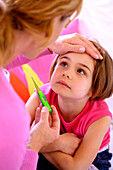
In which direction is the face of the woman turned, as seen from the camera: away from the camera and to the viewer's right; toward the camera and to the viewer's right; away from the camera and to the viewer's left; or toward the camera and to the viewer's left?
away from the camera and to the viewer's right

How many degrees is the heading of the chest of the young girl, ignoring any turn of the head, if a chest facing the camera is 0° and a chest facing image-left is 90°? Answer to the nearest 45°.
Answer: approximately 45°

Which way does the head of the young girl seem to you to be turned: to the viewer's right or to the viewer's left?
to the viewer's left
